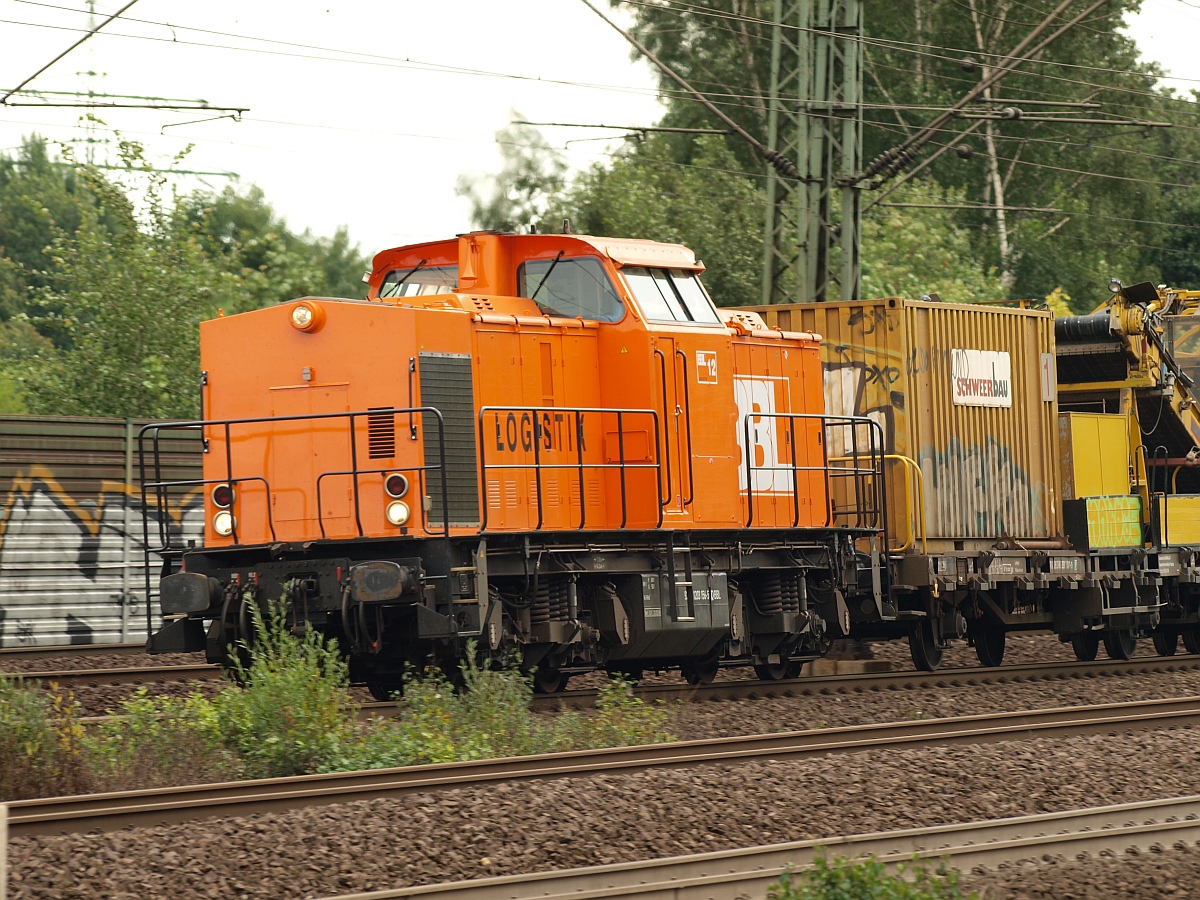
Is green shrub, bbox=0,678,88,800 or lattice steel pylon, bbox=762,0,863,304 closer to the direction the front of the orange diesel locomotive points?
the green shrub

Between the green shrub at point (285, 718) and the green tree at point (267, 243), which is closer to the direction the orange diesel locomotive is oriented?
the green shrub

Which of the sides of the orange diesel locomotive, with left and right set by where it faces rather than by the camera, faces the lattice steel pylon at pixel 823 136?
back

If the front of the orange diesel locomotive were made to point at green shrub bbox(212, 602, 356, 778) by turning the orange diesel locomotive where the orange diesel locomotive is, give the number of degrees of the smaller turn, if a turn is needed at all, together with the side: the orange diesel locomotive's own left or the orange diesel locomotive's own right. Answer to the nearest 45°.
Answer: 0° — it already faces it

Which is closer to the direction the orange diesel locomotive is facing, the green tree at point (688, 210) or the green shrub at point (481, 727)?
the green shrub

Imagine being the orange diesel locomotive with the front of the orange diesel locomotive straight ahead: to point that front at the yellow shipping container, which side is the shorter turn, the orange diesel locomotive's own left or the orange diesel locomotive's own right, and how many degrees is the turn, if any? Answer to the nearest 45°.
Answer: approximately 180°

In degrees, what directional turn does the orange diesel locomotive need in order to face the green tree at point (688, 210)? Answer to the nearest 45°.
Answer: approximately 135° to its right

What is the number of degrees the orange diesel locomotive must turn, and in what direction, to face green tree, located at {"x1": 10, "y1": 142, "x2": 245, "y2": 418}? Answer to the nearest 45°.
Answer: approximately 90° to its right

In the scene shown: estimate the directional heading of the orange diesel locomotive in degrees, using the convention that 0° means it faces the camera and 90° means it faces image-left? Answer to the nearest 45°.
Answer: approximately 45°
